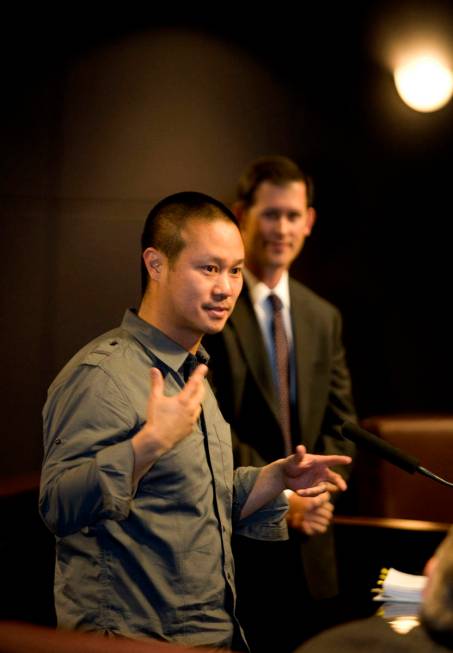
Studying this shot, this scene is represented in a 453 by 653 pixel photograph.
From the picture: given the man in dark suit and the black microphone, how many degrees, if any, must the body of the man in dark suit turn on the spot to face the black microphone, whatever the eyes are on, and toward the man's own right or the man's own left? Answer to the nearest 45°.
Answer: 0° — they already face it

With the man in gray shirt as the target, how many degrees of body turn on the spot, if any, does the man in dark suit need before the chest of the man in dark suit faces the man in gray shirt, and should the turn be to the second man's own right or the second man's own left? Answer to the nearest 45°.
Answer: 0° — they already face them

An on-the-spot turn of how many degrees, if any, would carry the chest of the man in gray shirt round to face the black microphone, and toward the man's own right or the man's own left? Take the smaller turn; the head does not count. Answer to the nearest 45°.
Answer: approximately 45° to the man's own left

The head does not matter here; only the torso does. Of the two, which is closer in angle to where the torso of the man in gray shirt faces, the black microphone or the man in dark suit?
the black microphone

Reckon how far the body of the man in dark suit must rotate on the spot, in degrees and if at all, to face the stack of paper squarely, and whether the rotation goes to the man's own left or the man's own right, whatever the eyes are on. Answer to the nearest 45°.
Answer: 0° — they already face it

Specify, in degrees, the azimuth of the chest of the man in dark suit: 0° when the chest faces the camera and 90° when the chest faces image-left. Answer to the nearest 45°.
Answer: approximately 0°
